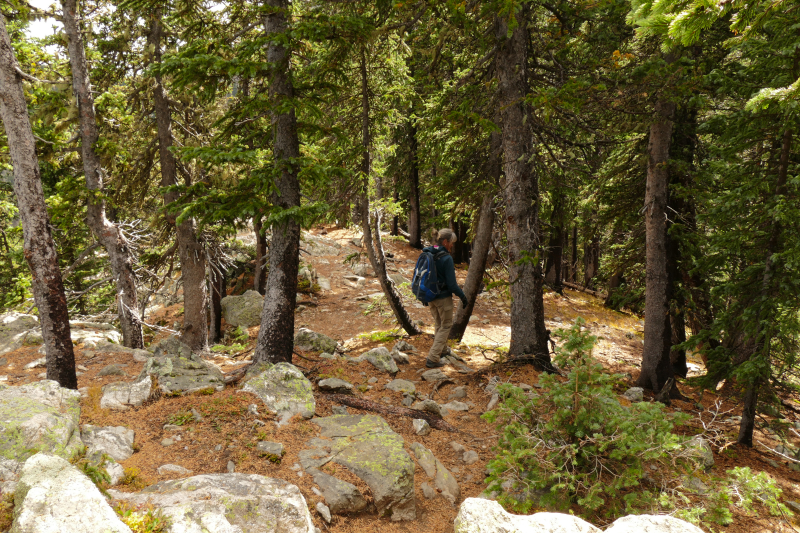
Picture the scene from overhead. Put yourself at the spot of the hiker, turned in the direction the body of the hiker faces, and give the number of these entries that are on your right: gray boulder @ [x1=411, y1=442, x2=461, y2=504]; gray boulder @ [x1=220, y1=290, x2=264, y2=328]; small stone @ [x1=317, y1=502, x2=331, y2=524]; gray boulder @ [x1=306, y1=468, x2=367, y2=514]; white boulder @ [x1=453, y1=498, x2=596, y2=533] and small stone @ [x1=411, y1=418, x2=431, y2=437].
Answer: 5

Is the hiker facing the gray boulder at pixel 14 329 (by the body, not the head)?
no

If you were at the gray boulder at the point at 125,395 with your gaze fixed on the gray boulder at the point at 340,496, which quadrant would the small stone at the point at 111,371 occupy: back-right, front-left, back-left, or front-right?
back-left

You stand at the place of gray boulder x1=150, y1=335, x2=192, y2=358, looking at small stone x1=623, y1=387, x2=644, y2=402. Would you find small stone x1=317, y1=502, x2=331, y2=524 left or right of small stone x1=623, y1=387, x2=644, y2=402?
right

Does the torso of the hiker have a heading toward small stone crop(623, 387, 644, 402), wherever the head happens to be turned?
yes

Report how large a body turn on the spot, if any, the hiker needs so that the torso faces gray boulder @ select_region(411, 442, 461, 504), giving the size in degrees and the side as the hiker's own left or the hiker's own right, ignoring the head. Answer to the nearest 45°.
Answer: approximately 90° to the hiker's own right

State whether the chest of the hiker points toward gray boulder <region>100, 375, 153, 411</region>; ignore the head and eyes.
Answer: no

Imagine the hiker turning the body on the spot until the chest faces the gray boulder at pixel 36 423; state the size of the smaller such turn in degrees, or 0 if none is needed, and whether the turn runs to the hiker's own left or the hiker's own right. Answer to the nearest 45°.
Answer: approximately 135° to the hiker's own right

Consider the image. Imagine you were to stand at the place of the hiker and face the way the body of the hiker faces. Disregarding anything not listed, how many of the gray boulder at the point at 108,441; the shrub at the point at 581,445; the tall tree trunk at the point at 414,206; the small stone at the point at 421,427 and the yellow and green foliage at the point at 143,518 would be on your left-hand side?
1

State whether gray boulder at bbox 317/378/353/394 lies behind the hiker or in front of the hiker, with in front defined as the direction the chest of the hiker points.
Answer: behind

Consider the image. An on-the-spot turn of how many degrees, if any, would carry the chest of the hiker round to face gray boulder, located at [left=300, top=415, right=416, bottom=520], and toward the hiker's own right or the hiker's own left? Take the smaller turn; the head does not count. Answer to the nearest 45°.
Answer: approximately 90° to the hiker's own right

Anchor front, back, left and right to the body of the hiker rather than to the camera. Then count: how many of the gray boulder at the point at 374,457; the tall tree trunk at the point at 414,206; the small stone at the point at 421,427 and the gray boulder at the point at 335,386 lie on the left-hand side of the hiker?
1

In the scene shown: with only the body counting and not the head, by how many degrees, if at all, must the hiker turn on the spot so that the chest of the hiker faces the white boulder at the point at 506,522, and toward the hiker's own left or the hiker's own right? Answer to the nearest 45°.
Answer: approximately 90° to the hiker's own right

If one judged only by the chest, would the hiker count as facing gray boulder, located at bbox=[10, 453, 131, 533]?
no

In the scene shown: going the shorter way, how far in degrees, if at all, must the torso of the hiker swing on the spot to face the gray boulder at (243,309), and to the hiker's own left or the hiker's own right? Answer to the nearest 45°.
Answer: approximately 135° to the hiker's own left

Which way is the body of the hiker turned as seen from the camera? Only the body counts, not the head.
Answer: to the viewer's right

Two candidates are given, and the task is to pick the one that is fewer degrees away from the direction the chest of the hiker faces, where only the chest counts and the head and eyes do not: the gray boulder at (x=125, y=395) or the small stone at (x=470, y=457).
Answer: the small stone

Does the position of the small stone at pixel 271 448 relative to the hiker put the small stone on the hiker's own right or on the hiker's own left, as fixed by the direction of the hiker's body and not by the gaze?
on the hiker's own right
